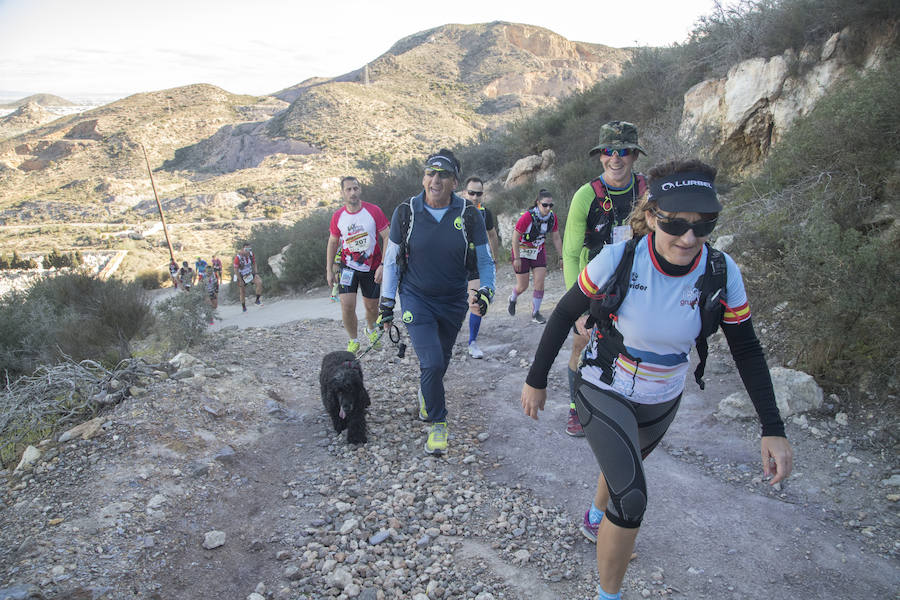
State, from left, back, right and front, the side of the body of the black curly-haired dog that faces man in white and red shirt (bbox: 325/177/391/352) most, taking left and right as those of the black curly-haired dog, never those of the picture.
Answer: back

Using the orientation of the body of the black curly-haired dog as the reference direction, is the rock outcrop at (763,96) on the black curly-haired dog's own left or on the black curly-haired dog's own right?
on the black curly-haired dog's own left

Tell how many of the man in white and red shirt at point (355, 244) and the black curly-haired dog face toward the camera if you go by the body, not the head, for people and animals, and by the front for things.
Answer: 2

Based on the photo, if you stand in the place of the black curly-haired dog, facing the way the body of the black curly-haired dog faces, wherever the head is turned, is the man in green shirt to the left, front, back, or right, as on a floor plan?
left

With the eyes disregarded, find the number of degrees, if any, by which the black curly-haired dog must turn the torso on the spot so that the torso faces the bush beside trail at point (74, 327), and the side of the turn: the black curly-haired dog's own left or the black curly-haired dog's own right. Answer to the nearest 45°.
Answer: approximately 135° to the black curly-haired dog's own right

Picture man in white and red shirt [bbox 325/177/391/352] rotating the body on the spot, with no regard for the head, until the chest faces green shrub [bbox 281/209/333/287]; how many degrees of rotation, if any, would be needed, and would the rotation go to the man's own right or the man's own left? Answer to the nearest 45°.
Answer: approximately 180°

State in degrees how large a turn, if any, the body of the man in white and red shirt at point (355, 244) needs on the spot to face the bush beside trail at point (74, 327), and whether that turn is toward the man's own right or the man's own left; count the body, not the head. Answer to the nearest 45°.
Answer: approximately 135° to the man's own right
